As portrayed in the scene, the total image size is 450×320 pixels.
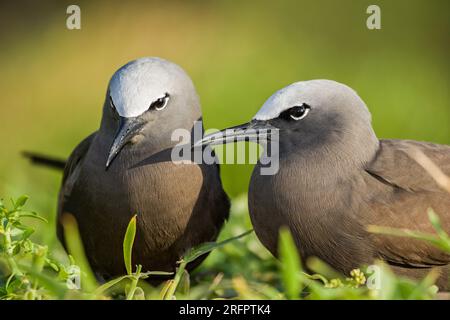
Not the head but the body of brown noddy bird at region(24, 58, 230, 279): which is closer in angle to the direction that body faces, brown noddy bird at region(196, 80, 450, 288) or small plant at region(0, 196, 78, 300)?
the small plant

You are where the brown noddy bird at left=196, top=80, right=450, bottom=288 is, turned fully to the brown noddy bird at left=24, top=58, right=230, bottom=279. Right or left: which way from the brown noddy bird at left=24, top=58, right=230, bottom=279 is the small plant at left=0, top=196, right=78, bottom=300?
left

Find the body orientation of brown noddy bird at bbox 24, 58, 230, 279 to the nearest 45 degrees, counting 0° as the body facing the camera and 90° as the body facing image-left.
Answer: approximately 0°

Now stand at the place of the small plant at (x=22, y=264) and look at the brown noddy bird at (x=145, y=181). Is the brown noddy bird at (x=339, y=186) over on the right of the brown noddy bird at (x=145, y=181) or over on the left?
right

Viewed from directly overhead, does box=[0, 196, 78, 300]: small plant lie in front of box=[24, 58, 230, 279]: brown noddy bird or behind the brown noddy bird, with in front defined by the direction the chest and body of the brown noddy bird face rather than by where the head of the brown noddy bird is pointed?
in front

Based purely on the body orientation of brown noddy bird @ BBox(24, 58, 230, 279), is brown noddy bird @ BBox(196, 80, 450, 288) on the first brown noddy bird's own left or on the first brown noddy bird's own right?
on the first brown noddy bird's own left
